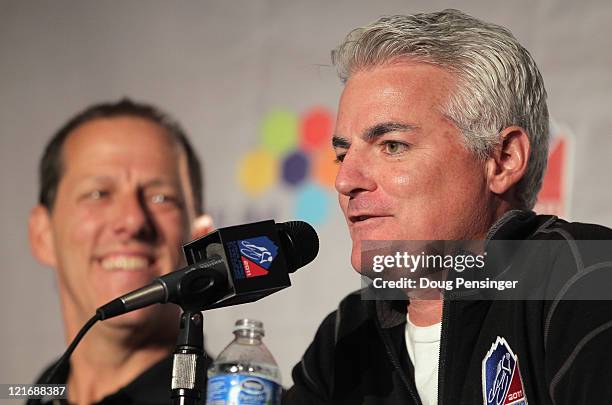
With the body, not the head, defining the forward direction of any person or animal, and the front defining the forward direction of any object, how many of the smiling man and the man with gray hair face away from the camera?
0

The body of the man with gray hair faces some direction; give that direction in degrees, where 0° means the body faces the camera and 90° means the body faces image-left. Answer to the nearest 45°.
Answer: approximately 45°

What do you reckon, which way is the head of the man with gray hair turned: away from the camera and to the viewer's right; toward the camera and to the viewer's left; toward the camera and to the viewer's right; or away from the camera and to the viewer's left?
toward the camera and to the viewer's left

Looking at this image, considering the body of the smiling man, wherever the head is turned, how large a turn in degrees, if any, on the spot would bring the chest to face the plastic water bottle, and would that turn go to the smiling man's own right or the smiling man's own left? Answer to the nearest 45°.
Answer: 0° — they already face it

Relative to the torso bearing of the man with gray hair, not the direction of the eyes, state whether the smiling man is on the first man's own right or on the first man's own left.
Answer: on the first man's own right

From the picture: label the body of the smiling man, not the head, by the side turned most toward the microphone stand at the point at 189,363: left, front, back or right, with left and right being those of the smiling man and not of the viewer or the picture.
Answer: front

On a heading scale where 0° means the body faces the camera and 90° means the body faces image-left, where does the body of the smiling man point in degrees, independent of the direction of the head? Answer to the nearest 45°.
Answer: approximately 0°

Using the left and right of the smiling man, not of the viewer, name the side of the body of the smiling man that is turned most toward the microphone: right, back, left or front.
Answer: front

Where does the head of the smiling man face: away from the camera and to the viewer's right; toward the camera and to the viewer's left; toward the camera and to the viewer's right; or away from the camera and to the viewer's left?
toward the camera and to the viewer's right
